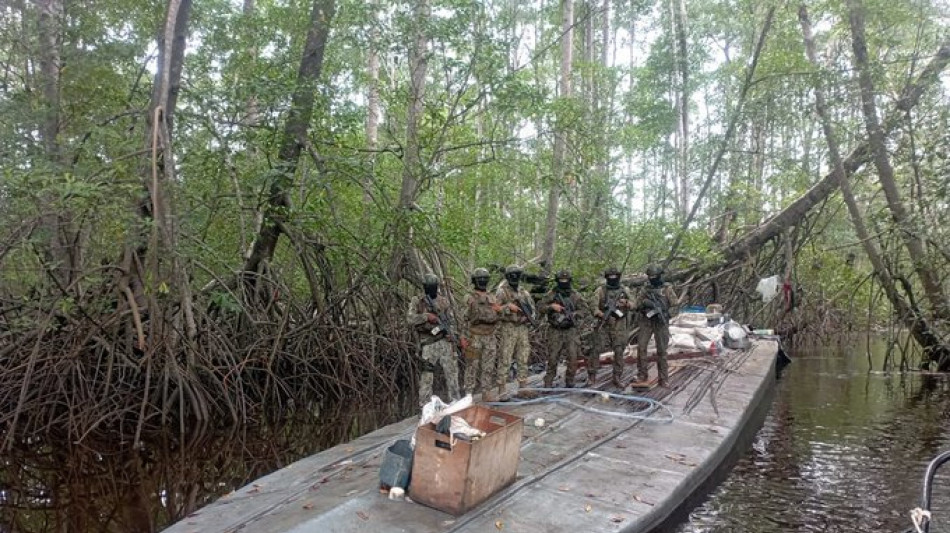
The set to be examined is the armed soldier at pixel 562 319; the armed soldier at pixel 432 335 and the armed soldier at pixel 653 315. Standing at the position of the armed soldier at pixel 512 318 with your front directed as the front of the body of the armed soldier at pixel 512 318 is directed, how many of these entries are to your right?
1

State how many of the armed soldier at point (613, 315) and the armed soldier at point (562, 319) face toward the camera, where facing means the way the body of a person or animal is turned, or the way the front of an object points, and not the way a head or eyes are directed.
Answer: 2

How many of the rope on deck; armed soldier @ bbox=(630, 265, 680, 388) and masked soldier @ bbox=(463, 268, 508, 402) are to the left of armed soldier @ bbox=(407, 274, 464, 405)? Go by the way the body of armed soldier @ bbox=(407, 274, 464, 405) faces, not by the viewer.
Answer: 3

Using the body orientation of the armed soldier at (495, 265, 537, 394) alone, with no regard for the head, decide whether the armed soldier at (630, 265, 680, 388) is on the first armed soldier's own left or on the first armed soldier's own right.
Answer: on the first armed soldier's own left

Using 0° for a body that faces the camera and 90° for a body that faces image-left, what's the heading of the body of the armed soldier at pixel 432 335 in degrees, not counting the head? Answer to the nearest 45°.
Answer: approximately 0°
